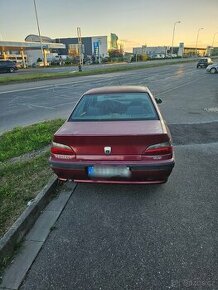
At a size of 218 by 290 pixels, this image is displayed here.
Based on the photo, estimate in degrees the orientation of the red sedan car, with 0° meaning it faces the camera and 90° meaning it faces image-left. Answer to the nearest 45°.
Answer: approximately 180°

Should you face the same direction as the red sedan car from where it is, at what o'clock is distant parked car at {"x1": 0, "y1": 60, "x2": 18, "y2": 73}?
The distant parked car is roughly at 11 o'clock from the red sedan car.
